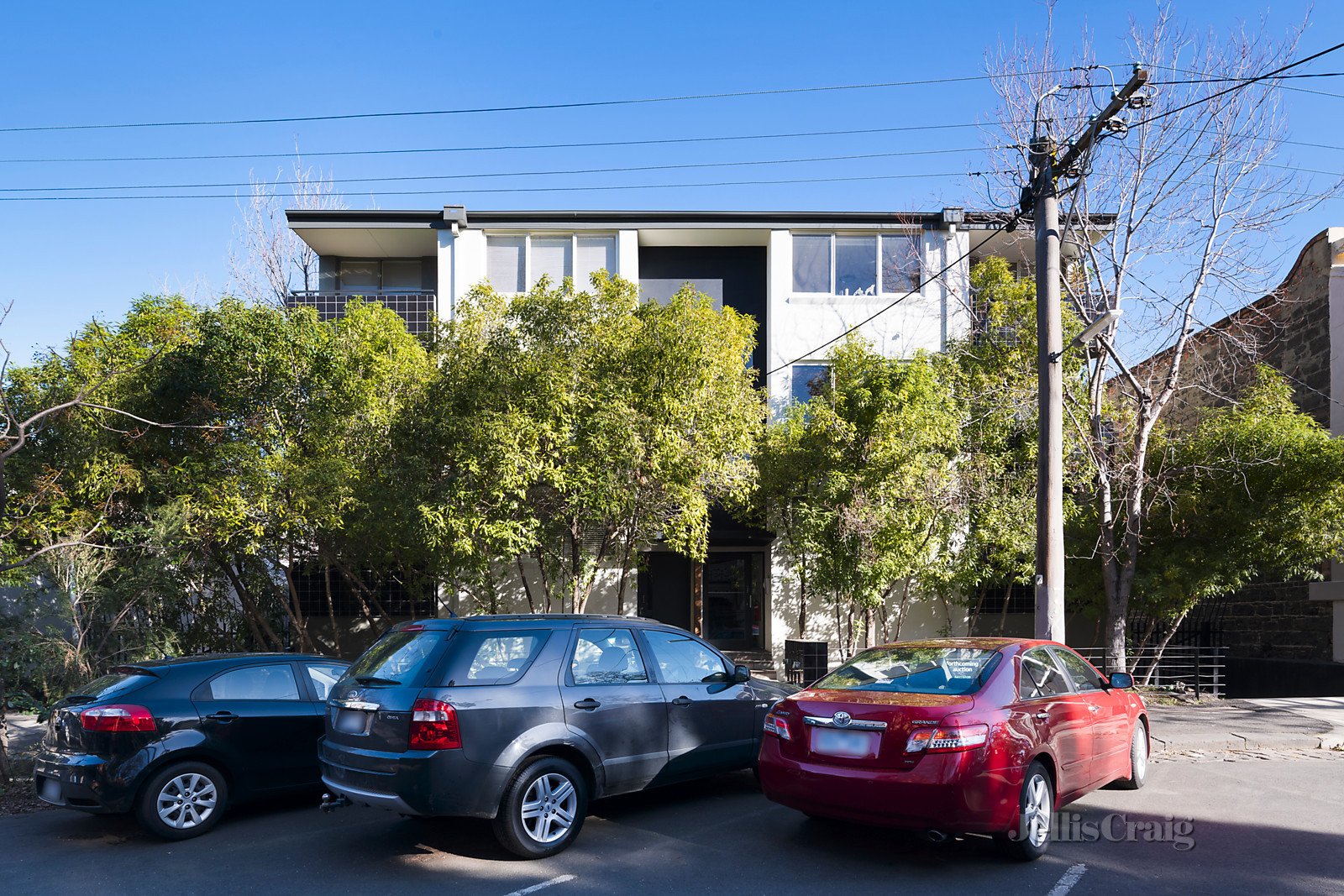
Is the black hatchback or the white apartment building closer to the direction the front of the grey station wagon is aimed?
the white apartment building

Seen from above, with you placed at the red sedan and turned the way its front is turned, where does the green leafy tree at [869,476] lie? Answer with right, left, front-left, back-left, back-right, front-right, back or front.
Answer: front-left

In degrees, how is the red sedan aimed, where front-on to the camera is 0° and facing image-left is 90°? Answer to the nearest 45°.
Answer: approximately 225°

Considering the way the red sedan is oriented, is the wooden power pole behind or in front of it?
in front

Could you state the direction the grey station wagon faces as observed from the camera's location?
facing away from the viewer and to the right of the viewer

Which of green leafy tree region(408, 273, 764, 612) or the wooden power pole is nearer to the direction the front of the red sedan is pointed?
the wooden power pole

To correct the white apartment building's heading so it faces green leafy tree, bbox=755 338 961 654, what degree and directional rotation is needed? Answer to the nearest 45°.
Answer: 0° — it already faces it
